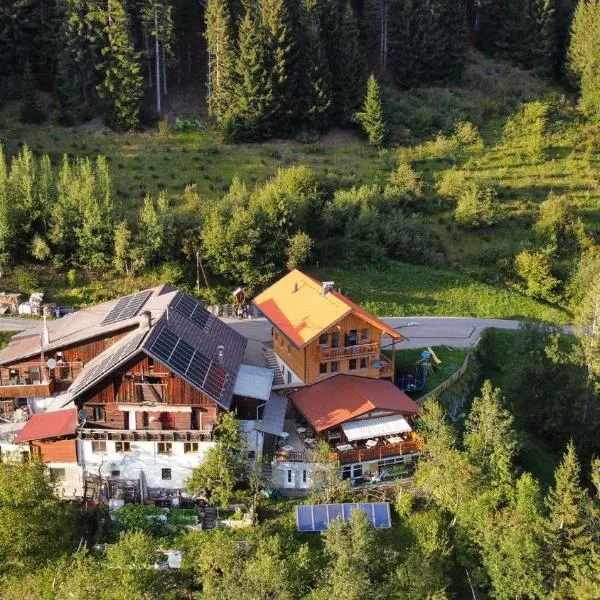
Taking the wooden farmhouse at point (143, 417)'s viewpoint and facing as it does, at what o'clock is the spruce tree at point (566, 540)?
The spruce tree is roughly at 10 o'clock from the wooden farmhouse.

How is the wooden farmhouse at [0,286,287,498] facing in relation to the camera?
toward the camera

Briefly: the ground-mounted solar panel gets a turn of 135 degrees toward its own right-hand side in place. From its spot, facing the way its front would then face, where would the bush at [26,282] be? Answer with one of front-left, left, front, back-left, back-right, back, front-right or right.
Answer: front

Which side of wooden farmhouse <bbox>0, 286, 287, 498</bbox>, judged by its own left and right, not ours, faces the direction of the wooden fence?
left

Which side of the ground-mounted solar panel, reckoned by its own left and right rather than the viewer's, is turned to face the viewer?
front

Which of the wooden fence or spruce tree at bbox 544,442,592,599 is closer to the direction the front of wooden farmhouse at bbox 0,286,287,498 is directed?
the spruce tree

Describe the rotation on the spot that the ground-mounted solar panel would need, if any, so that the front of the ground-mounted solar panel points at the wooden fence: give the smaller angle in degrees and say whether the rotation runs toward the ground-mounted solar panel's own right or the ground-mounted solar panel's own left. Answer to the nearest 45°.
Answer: approximately 135° to the ground-mounted solar panel's own left

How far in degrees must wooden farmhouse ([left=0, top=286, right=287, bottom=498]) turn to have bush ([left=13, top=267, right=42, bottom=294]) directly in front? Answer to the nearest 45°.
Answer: approximately 180°

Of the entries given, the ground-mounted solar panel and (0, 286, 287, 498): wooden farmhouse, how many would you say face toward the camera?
2

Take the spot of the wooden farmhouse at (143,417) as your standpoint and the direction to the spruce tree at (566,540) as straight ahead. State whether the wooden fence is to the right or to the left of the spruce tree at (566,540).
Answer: left

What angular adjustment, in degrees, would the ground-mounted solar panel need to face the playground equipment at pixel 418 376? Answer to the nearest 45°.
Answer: approximately 180°
